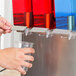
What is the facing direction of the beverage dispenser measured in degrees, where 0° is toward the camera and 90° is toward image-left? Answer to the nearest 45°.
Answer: approximately 45°
